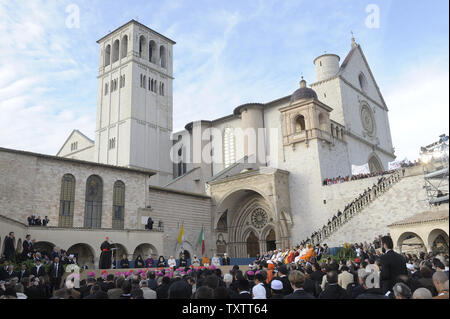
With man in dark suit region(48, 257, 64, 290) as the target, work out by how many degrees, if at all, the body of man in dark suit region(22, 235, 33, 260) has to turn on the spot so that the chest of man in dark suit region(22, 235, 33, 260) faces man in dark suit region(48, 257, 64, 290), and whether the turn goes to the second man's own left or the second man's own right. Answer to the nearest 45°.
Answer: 0° — they already face them

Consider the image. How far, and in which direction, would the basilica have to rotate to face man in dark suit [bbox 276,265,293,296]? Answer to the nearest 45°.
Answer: approximately 45° to its right

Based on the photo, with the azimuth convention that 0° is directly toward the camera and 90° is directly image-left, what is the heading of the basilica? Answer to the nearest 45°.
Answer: approximately 315°

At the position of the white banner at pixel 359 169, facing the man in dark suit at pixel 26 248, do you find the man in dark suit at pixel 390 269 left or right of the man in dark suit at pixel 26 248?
left

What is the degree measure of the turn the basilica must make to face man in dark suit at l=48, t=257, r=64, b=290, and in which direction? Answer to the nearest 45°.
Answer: approximately 45° to its right

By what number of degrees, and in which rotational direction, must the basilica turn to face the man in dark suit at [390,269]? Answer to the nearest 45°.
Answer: approximately 45° to its right

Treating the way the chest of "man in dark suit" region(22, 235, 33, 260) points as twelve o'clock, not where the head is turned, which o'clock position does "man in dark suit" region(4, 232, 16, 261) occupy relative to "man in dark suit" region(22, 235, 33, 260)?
"man in dark suit" region(4, 232, 16, 261) is roughly at 4 o'clock from "man in dark suit" region(22, 235, 33, 260).
